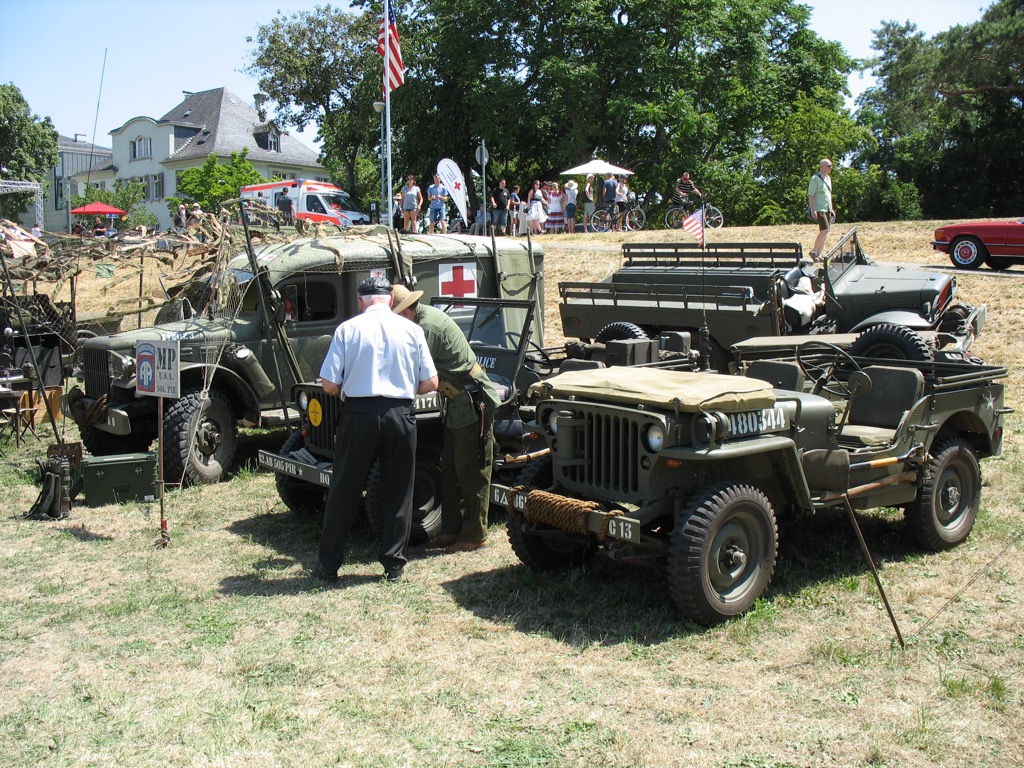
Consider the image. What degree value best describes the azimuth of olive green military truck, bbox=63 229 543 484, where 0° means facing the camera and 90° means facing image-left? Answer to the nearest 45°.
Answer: approximately 45°

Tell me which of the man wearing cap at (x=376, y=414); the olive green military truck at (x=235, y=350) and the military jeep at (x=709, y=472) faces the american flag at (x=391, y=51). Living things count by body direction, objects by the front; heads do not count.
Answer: the man wearing cap

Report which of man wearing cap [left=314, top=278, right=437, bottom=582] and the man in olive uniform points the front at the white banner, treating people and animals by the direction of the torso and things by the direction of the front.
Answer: the man wearing cap

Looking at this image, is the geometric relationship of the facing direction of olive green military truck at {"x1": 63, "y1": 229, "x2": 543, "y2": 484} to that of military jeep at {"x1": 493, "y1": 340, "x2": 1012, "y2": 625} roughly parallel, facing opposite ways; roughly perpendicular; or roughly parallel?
roughly parallel

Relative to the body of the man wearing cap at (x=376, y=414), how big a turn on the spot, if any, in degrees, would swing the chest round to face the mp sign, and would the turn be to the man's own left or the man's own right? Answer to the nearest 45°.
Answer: approximately 45° to the man's own left

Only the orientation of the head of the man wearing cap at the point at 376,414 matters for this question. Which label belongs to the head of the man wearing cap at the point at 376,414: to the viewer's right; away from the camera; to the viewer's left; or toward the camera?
away from the camera

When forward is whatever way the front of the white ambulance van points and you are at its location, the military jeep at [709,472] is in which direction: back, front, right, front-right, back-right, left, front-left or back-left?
front-right

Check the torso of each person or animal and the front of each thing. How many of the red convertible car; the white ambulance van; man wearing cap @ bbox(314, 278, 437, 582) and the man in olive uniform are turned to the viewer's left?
2

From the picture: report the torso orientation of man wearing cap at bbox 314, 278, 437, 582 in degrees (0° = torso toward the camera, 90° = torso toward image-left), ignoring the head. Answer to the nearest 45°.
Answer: approximately 180°

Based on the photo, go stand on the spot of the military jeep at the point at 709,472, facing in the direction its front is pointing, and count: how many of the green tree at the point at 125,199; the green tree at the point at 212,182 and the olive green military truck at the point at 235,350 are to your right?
3

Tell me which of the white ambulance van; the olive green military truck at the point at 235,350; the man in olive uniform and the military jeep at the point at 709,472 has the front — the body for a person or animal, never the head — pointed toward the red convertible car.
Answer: the white ambulance van

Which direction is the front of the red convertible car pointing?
to the viewer's left

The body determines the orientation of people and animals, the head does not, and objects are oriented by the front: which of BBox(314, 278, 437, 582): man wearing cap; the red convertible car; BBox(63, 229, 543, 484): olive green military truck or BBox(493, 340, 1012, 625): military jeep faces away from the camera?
the man wearing cap

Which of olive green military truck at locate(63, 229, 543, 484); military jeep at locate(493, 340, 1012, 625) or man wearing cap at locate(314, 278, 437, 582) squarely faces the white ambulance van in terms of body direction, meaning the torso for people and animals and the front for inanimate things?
the man wearing cap

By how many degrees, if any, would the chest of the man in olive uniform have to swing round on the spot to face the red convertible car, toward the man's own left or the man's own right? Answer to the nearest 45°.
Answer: approximately 135° to the man's own right

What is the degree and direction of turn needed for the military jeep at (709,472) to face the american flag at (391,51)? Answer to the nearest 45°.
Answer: approximately 90° to its right

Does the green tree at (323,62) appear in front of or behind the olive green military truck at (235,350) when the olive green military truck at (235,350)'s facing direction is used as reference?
behind
